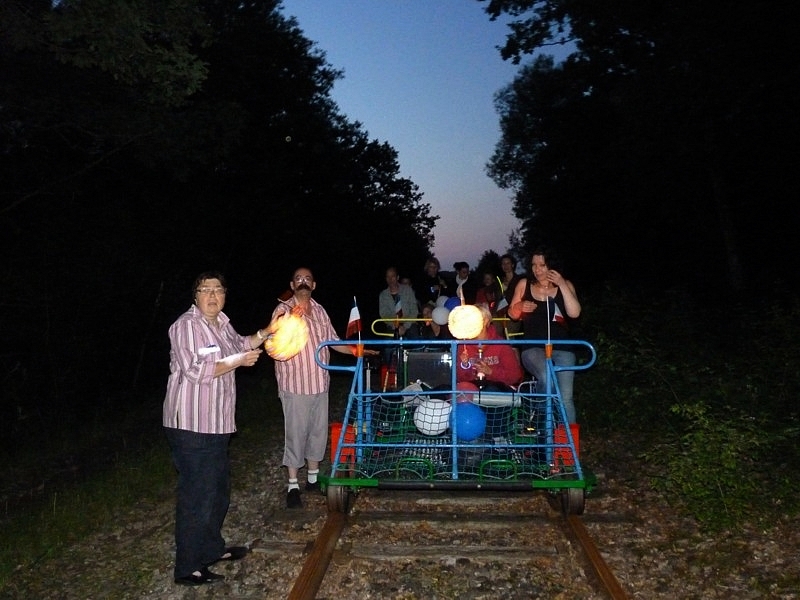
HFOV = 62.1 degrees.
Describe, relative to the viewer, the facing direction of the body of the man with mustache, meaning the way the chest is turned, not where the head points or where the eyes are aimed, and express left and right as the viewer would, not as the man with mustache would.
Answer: facing the viewer

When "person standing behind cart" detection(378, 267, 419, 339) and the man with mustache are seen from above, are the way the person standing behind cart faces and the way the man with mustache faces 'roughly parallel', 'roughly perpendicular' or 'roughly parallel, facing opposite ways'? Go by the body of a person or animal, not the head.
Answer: roughly parallel

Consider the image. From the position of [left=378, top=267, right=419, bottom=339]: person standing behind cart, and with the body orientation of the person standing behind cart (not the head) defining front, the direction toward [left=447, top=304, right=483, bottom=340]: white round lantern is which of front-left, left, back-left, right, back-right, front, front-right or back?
front

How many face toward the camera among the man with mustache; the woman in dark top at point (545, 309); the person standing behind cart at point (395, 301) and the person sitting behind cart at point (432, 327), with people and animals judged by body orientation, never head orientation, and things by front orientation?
4

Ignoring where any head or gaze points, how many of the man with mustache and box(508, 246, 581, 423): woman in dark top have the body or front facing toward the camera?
2

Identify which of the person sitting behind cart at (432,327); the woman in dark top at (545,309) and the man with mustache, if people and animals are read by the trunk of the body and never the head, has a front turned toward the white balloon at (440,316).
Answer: the person sitting behind cart

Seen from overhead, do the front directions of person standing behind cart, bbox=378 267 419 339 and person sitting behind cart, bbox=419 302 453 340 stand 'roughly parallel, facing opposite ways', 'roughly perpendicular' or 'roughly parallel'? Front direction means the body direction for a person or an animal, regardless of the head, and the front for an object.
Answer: roughly parallel

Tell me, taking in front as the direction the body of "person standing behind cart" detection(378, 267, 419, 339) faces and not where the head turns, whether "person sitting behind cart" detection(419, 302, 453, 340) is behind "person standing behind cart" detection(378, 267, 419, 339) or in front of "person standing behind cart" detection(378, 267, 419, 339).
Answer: in front

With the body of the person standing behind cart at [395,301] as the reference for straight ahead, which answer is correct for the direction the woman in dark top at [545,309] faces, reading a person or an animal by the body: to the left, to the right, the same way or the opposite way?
the same way

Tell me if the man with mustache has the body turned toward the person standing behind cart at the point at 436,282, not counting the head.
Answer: no

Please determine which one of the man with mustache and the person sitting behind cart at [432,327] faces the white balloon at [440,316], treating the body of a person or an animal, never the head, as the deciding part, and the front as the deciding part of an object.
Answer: the person sitting behind cart

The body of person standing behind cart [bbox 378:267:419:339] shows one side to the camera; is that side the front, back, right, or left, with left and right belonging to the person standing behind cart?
front

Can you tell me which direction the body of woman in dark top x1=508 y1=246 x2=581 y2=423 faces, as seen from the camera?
toward the camera

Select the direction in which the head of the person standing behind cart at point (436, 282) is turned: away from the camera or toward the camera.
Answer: toward the camera

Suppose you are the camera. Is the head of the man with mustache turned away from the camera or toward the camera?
toward the camera

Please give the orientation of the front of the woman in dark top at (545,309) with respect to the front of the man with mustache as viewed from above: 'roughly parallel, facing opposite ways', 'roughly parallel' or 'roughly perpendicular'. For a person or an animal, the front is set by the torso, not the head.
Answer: roughly parallel

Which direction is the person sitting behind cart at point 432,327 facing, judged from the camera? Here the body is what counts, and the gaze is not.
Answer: toward the camera
